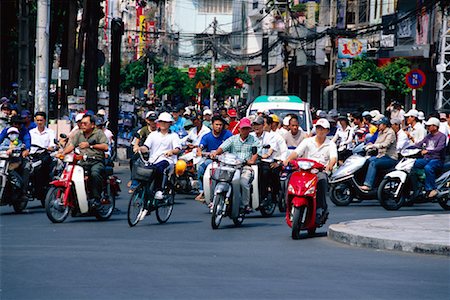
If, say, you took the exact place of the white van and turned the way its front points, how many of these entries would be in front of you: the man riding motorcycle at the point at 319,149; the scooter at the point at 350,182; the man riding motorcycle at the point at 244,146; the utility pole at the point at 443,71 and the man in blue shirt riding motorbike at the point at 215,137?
4

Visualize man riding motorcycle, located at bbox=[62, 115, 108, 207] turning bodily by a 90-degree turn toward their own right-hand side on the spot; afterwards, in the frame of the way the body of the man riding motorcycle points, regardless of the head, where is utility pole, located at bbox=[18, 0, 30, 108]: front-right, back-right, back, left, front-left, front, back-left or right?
front-right

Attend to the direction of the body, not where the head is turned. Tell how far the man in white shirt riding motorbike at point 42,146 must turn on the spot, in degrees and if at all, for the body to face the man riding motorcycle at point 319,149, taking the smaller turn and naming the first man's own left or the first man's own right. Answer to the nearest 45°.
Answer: approximately 90° to the first man's own left

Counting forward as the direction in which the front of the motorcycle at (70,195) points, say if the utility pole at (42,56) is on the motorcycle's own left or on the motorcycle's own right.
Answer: on the motorcycle's own right

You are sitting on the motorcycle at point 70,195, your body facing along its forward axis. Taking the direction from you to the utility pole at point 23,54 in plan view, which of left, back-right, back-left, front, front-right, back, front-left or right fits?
back-right

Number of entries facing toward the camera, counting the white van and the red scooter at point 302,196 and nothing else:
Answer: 2

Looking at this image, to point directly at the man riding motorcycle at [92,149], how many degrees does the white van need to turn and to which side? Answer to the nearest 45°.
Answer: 0° — it already faces them

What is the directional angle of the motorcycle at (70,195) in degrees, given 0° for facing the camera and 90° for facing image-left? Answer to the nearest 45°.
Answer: approximately 45°

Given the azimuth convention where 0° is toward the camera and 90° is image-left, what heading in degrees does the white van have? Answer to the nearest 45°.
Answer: approximately 0°

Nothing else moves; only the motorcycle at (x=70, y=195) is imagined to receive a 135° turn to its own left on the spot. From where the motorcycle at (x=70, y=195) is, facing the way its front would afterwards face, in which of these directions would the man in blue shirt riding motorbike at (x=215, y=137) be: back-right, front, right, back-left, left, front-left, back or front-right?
front-left
